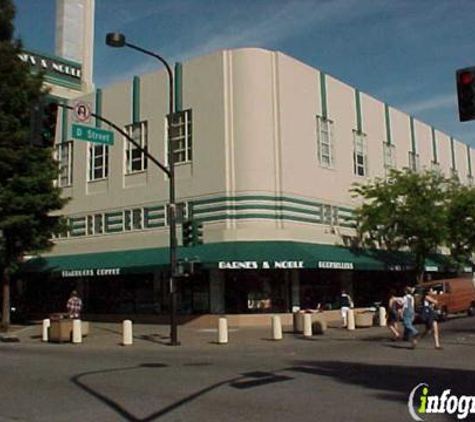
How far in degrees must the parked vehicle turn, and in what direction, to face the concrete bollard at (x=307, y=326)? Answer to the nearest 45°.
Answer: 0° — it already faces it

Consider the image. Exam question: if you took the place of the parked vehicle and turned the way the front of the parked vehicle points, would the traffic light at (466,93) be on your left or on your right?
on your left

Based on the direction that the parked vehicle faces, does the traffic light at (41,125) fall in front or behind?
in front

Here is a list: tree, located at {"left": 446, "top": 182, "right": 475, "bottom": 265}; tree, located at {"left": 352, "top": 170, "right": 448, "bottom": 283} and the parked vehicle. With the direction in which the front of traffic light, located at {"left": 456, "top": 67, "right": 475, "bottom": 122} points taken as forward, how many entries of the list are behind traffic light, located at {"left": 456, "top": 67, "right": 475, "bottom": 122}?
3

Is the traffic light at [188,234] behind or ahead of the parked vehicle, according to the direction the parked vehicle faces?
ahead

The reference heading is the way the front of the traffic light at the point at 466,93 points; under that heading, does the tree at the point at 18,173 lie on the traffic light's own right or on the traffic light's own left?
on the traffic light's own right

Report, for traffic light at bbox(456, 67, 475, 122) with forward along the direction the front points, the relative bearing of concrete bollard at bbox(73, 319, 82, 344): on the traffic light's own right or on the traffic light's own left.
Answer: on the traffic light's own right

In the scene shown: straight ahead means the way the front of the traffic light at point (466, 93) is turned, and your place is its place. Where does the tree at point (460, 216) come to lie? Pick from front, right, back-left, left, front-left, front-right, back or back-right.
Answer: back

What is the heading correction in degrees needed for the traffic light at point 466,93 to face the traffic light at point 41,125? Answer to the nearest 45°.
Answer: approximately 90° to its right

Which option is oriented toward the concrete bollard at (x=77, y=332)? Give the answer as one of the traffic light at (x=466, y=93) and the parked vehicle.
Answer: the parked vehicle

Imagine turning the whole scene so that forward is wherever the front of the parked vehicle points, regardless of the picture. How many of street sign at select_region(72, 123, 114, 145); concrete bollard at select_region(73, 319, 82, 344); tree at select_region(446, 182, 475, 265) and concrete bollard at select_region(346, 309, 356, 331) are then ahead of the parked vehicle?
3
